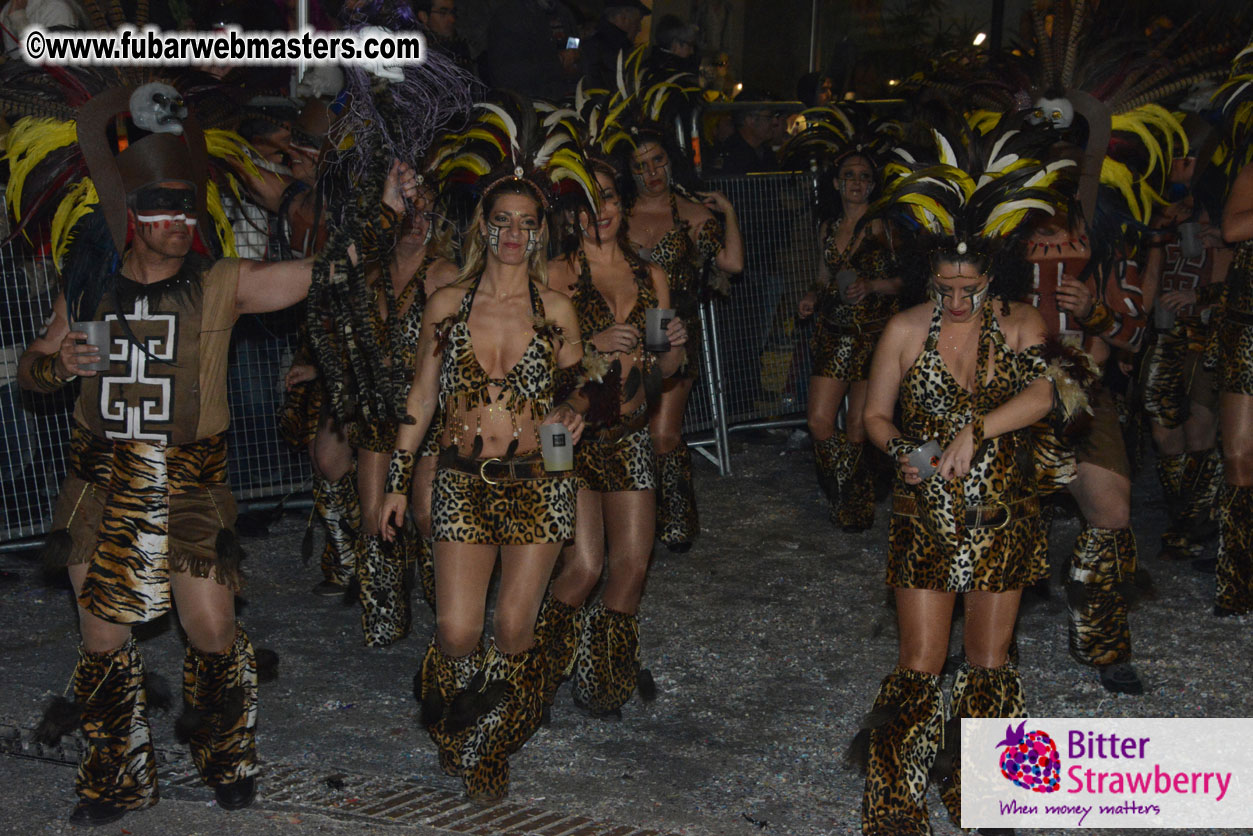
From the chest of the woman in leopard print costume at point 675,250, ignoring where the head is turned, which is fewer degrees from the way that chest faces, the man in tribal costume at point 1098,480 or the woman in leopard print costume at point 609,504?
the woman in leopard print costume

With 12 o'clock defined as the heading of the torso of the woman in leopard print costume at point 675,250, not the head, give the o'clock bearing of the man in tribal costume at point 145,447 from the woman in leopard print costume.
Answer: The man in tribal costume is roughly at 1 o'clock from the woman in leopard print costume.

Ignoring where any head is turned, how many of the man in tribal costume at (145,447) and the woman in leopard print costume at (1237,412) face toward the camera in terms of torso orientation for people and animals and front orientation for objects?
2

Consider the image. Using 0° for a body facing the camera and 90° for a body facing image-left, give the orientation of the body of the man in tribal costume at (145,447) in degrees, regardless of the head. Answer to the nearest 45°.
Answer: approximately 0°

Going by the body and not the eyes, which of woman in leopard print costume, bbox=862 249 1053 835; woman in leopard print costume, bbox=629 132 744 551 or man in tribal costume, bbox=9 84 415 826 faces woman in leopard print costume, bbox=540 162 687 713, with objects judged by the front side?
woman in leopard print costume, bbox=629 132 744 551

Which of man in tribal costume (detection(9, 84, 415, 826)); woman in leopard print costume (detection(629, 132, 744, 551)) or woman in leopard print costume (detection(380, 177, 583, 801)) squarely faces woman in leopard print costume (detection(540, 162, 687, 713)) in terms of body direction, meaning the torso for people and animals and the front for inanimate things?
woman in leopard print costume (detection(629, 132, 744, 551))
